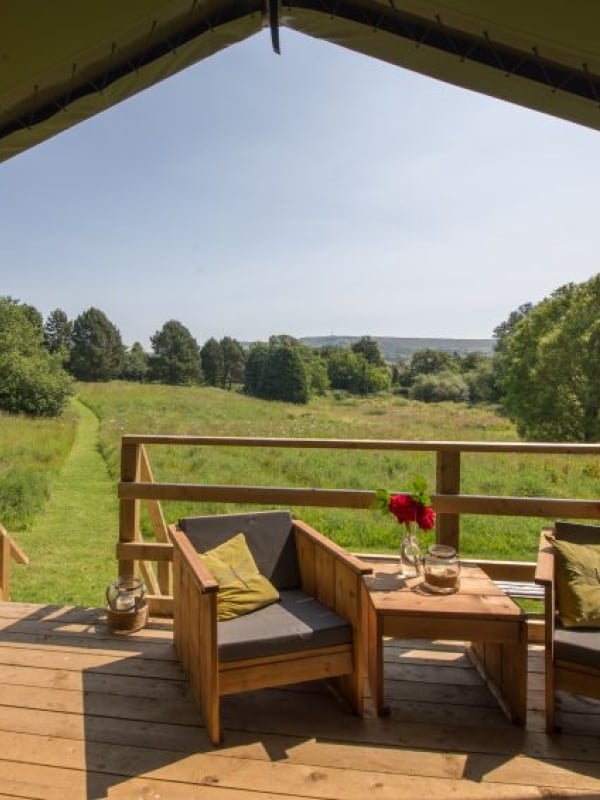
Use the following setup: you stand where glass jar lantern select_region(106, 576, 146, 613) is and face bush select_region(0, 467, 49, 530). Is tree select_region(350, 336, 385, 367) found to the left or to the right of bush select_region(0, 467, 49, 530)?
right

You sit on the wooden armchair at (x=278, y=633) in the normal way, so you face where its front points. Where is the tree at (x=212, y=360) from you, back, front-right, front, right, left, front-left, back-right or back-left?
back-left

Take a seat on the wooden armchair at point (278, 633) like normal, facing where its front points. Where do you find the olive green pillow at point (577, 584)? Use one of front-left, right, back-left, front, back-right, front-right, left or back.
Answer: front-left

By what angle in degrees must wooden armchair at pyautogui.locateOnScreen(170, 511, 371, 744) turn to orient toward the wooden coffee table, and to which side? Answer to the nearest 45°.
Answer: approximately 45° to its left

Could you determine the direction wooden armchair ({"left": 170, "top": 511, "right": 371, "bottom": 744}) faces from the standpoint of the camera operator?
facing the viewer and to the right of the viewer

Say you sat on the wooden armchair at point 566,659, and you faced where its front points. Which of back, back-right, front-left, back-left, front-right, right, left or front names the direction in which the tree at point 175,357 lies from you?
right

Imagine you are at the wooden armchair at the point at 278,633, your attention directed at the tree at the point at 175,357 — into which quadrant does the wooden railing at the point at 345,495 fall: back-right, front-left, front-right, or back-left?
front-right

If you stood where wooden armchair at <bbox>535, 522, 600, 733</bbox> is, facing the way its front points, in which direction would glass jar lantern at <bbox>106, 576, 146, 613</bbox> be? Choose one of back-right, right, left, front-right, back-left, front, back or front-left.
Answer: front-right

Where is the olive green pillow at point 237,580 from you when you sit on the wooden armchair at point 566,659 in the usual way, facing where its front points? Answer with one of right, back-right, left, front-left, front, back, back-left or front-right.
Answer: front-right

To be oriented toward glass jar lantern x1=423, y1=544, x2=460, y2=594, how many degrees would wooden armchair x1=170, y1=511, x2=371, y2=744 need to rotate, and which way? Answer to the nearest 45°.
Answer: approximately 45° to its left

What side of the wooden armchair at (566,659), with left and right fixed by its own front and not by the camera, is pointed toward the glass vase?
right

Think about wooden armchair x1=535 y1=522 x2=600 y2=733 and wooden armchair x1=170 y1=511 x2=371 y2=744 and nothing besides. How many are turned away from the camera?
0

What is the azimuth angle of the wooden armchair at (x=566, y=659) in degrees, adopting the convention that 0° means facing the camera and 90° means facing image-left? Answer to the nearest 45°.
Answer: approximately 45°

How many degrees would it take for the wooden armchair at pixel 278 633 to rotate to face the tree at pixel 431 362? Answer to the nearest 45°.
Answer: approximately 135° to its left
